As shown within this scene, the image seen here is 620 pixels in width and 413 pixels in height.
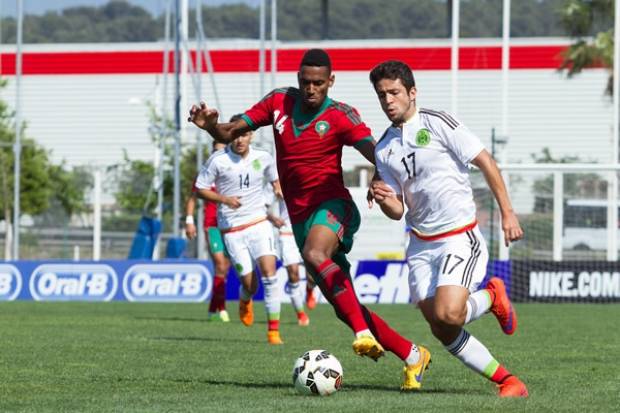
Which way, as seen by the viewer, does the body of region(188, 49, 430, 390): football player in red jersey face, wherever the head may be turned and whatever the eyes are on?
toward the camera

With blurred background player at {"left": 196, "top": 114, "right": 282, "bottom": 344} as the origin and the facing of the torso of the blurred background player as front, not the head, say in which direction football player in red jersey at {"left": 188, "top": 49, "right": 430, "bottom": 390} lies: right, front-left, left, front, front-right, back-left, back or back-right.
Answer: front

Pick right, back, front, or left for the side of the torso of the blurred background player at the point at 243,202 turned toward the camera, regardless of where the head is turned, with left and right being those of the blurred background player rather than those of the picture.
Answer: front

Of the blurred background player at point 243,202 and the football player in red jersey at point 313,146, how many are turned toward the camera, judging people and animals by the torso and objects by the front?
2

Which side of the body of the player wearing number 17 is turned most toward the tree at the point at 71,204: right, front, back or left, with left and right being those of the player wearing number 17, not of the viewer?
right

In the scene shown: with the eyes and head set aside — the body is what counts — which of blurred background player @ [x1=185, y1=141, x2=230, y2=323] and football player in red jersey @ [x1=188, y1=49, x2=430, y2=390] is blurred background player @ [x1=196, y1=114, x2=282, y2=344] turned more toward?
the football player in red jersey

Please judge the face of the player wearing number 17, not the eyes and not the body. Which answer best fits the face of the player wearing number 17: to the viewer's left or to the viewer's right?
to the viewer's left

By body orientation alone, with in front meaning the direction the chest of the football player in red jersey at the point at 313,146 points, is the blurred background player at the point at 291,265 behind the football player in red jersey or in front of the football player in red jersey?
behind

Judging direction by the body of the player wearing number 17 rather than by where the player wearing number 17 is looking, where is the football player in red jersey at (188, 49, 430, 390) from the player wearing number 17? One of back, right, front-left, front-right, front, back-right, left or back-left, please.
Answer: right

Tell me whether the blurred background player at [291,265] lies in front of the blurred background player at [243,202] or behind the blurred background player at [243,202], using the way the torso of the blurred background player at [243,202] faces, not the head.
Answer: behind

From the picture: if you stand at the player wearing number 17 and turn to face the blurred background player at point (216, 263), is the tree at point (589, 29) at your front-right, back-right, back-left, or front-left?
front-right

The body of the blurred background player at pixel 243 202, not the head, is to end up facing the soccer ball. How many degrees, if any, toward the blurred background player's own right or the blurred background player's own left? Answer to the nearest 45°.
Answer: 0° — they already face it

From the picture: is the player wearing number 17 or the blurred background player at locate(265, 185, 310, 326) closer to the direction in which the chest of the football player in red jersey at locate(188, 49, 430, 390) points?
the player wearing number 17

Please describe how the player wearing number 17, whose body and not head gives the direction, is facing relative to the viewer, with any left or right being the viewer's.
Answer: facing the viewer and to the left of the viewer

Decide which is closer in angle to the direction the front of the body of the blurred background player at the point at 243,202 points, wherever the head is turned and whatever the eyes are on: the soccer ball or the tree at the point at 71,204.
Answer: the soccer ball

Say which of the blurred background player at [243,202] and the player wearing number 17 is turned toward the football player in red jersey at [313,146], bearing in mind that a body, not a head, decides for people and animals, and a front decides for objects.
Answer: the blurred background player

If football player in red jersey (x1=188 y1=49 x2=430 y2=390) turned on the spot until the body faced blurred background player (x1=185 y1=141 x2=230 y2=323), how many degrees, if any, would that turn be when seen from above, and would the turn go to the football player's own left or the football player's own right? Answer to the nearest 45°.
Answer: approximately 180°

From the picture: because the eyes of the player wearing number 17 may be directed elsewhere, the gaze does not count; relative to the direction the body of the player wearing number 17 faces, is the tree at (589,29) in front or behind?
behind
